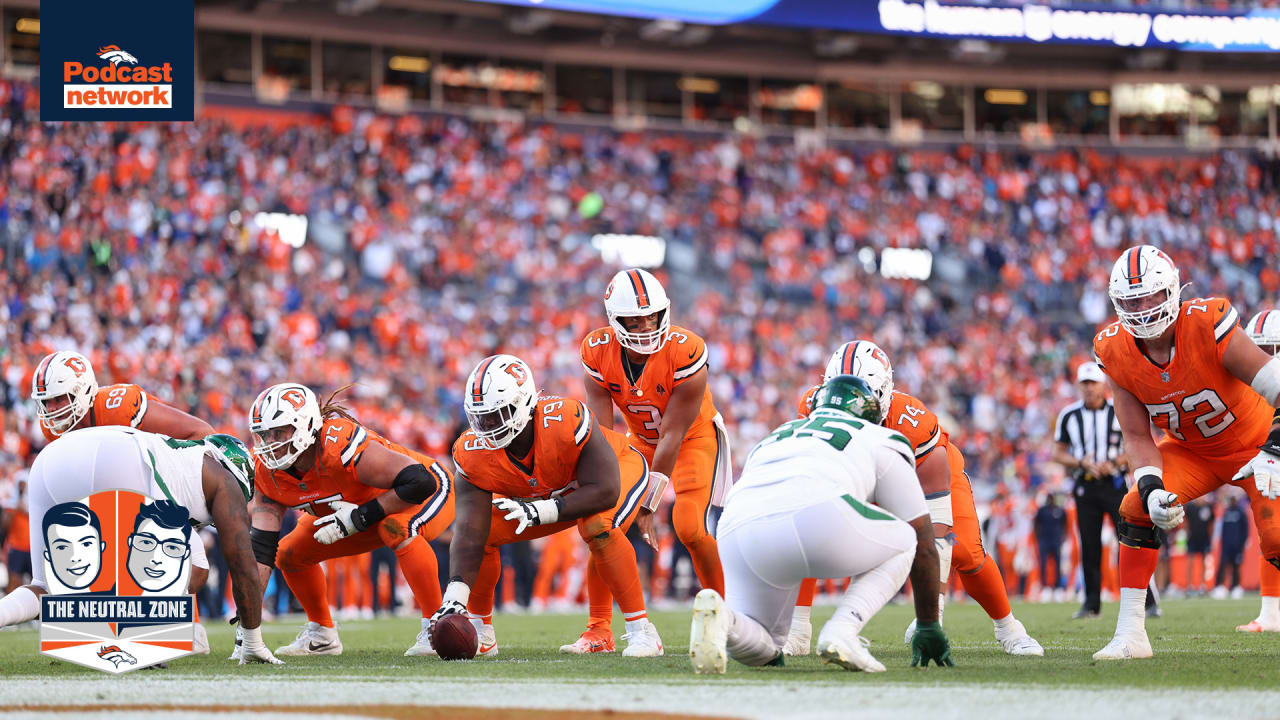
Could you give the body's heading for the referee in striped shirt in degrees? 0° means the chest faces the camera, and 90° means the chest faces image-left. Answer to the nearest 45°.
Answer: approximately 0°

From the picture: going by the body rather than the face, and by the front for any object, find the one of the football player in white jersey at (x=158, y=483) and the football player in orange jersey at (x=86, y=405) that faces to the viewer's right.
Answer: the football player in white jersey

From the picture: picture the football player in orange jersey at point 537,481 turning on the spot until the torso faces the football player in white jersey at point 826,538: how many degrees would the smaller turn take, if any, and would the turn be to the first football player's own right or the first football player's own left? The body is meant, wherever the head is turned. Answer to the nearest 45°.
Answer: approximately 90° to the first football player's own left

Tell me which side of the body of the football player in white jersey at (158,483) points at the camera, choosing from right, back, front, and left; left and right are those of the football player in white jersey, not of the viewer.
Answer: right
